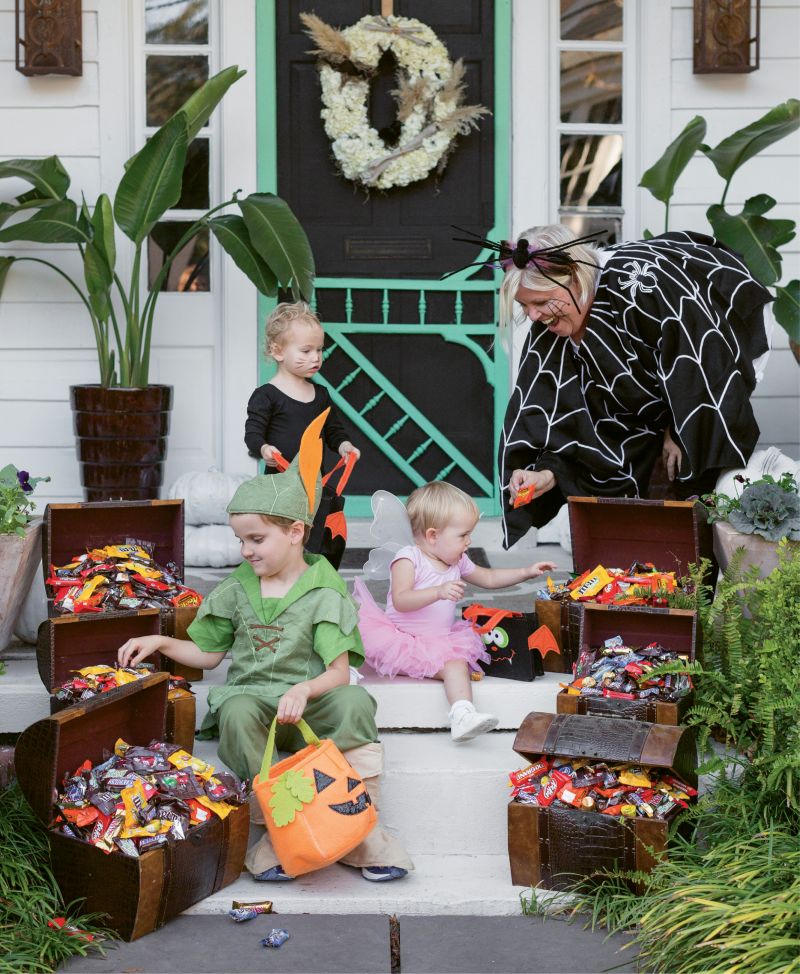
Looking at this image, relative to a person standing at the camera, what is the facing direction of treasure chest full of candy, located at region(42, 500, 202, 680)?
facing the viewer

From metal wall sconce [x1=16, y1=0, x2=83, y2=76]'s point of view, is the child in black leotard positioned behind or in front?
in front

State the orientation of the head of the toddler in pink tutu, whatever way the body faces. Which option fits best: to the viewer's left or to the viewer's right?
to the viewer's right

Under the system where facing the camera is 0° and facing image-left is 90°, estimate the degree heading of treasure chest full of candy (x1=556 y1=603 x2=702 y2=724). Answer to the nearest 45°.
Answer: approximately 0°

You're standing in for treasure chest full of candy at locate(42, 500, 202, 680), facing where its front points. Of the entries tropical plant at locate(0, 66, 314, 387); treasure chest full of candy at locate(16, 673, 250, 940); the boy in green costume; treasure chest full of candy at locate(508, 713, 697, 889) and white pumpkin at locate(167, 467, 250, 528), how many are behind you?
2

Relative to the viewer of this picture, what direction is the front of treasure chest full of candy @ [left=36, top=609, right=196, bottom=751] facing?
facing the viewer and to the right of the viewer

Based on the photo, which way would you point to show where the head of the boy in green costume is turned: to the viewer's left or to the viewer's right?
to the viewer's left

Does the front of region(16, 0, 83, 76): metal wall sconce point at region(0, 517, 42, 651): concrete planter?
yes

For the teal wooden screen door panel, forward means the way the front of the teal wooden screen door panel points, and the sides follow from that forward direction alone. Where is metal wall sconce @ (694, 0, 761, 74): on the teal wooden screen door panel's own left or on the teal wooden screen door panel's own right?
on the teal wooden screen door panel's own left

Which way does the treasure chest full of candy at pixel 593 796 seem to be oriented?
toward the camera

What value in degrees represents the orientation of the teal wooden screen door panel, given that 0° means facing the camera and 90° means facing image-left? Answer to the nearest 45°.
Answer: approximately 0°

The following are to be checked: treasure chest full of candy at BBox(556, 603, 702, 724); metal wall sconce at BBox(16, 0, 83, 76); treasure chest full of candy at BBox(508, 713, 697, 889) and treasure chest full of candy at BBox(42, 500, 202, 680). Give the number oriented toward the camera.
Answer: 4

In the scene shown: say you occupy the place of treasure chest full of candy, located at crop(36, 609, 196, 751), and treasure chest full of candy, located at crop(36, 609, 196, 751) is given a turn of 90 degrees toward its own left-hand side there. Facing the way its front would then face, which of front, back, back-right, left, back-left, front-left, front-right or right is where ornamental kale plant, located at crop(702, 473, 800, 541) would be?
front-right
